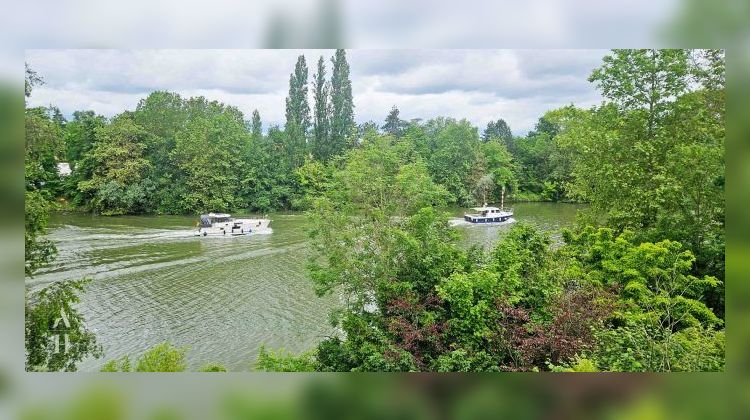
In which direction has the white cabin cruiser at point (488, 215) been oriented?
to the viewer's right

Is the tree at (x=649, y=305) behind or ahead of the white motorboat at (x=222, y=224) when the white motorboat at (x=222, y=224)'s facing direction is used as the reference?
ahead

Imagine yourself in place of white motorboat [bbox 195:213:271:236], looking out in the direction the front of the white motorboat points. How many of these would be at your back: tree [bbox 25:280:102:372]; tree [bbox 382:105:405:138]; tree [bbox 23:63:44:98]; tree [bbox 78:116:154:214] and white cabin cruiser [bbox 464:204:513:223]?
3

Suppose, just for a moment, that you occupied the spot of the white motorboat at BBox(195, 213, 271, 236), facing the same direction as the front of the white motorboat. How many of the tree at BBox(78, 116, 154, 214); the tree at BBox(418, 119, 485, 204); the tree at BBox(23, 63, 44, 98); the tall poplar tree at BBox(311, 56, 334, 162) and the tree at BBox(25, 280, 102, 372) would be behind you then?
3

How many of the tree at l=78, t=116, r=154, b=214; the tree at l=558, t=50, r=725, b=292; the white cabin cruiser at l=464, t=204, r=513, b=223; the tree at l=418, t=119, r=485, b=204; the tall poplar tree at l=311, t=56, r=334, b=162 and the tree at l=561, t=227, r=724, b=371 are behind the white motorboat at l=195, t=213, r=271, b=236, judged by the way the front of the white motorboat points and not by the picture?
1

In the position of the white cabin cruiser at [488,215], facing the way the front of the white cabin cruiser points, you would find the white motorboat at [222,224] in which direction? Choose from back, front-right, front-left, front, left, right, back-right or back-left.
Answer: back

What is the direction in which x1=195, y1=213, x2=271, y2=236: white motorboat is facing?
to the viewer's right
